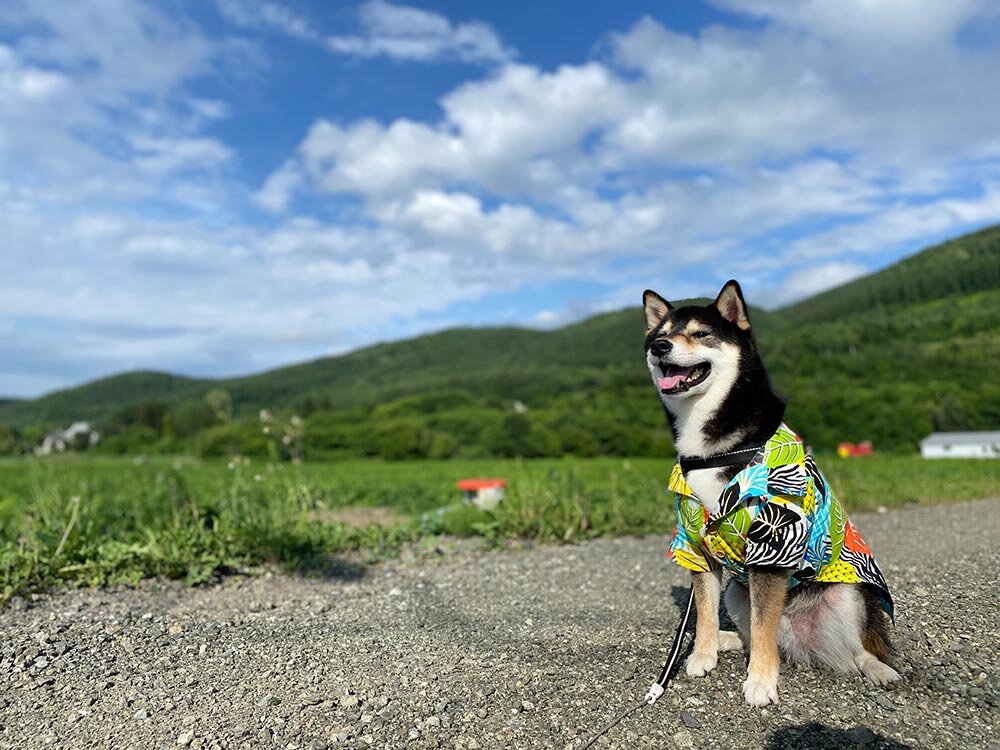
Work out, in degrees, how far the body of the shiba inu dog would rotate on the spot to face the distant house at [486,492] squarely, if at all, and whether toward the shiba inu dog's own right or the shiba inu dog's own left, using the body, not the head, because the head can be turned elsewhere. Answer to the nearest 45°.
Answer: approximately 90° to the shiba inu dog's own right

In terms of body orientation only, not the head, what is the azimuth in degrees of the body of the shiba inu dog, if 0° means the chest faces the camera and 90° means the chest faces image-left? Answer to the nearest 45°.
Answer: approximately 45°
